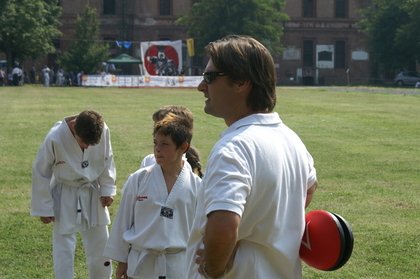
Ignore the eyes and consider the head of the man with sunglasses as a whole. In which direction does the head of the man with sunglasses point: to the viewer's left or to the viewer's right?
to the viewer's left

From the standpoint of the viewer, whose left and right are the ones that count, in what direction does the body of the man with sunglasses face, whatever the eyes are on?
facing away from the viewer and to the left of the viewer
